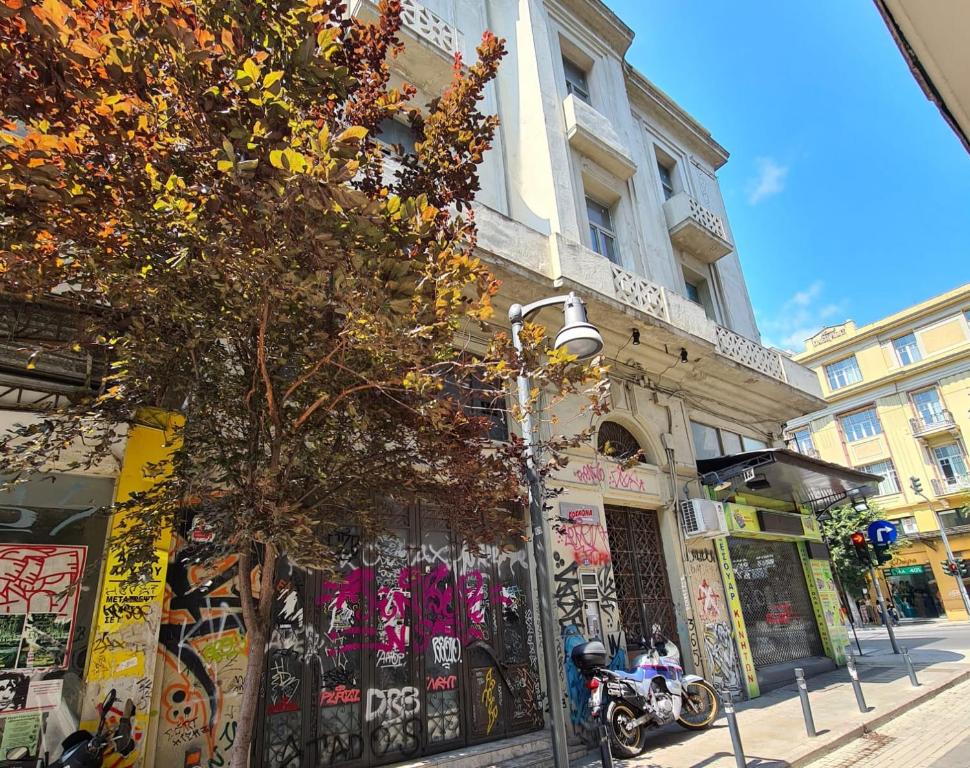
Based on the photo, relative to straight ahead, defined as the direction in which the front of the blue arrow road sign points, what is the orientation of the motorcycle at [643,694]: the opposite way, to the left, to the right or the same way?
the opposite way

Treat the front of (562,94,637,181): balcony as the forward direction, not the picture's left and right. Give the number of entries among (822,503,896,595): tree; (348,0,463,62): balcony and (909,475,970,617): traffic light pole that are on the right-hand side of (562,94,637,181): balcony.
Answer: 1

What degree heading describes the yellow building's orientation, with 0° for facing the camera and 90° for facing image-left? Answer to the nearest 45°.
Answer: approximately 45°

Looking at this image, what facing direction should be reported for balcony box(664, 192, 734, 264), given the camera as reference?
facing the viewer and to the right of the viewer

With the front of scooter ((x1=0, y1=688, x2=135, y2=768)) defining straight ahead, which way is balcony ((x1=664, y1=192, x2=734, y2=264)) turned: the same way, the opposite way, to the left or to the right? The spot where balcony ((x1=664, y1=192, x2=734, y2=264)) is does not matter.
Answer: to the right

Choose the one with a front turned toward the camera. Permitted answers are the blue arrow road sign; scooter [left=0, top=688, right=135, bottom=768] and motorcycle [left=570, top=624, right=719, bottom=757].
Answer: the blue arrow road sign

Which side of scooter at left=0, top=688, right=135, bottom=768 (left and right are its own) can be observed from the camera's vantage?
right

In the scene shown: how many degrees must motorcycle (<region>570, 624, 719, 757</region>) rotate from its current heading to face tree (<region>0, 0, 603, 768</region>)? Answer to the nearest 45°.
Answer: approximately 135° to its right

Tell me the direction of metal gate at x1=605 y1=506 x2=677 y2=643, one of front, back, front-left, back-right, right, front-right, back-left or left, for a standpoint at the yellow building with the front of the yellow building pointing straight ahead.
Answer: front-left

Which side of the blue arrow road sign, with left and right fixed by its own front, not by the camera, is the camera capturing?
front
